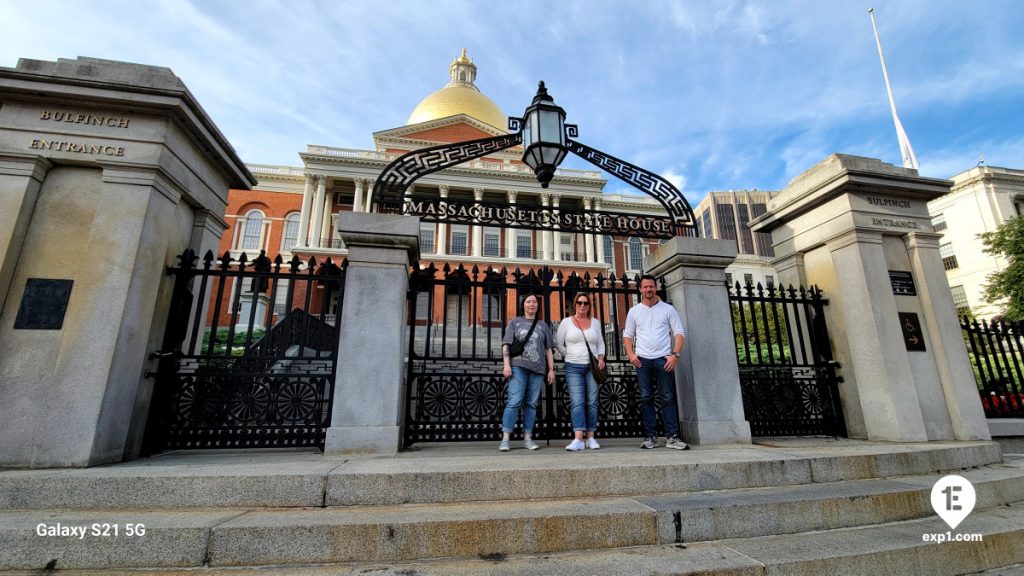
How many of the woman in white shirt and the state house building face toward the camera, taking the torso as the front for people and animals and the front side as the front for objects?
2

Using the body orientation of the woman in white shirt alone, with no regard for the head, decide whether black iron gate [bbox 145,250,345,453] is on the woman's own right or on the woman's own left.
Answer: on the woman's own right

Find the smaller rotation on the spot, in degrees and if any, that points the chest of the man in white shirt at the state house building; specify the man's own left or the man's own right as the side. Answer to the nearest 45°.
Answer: approximately 135° to the man's own right

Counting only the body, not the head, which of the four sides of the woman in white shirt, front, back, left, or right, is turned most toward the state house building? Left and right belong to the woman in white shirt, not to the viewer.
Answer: back

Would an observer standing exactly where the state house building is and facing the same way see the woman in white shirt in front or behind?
in front

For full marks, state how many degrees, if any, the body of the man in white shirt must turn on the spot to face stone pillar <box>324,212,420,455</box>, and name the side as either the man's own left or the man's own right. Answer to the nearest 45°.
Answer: approximately 45° to the man's own right

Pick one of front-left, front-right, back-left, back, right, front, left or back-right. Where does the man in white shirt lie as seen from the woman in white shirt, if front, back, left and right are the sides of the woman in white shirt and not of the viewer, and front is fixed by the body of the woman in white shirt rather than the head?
left

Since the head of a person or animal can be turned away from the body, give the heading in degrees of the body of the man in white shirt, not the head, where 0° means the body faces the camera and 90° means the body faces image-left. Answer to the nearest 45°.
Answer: approximately 0°
